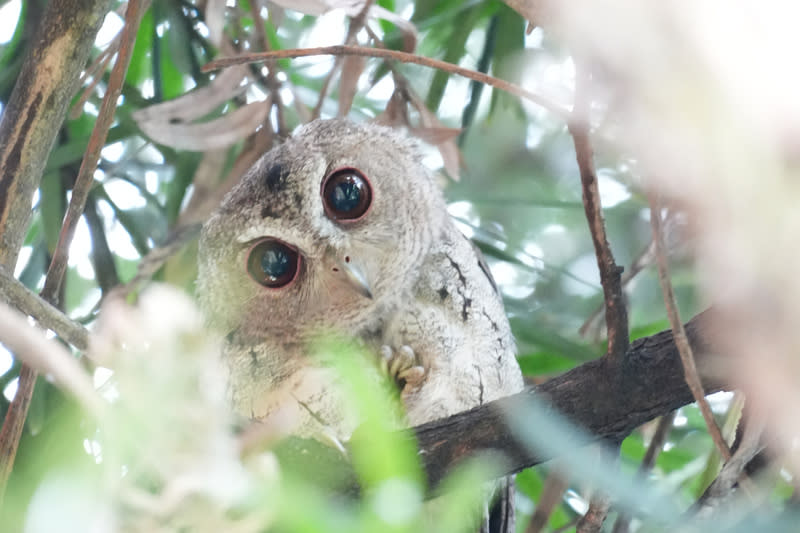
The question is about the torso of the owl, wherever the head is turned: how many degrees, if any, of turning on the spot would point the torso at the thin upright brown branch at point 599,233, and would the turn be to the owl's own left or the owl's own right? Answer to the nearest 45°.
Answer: approximately 45° to the owl's own left

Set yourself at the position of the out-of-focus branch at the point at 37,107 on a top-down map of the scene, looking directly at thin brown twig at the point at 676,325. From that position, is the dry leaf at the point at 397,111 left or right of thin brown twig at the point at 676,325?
left

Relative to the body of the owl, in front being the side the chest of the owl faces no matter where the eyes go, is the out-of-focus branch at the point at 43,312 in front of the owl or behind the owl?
in front

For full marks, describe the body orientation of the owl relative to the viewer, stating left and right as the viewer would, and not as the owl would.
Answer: facing the viewer

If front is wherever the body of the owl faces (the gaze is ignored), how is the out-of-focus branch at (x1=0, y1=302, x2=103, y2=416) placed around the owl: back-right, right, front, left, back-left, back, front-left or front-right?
front
